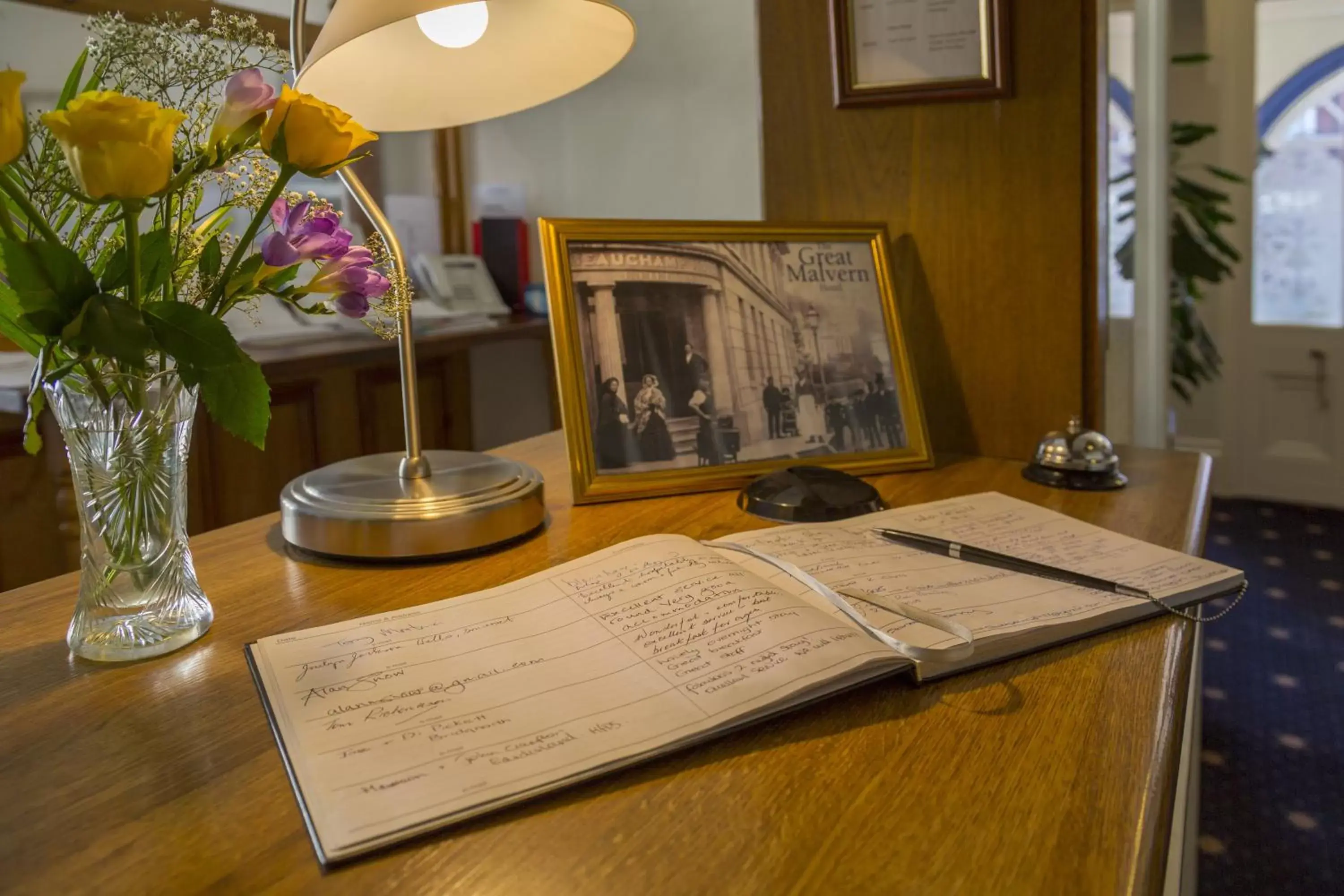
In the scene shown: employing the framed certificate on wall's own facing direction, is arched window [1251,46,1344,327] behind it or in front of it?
behind

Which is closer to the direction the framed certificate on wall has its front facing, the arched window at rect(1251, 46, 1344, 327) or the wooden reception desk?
the wooden reception desk

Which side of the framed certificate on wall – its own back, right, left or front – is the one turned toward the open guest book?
front

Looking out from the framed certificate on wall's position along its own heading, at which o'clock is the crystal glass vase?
The crystal glass vase is roughly at 1 o'clock from the framed certificate on wall.

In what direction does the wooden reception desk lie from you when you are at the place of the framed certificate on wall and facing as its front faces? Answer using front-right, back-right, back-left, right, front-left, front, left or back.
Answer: front

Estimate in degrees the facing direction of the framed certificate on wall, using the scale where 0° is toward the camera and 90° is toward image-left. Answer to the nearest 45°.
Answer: approximately 0°

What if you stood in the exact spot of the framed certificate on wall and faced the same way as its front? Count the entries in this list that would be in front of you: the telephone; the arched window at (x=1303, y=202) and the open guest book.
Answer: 1

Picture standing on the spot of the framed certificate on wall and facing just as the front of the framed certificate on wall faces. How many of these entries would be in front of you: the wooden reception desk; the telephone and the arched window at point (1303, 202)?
1
